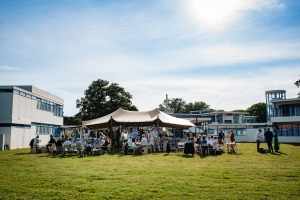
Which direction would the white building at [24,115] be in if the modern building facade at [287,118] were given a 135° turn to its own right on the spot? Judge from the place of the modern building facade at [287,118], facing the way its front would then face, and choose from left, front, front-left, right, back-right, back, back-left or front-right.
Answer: left

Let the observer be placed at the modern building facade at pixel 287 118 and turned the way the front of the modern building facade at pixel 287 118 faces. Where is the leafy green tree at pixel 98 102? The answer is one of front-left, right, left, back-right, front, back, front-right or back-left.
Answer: right

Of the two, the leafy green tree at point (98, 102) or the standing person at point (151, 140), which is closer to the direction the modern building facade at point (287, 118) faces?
the standing person

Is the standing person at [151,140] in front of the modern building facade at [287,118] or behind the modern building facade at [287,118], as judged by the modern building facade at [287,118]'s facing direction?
in front

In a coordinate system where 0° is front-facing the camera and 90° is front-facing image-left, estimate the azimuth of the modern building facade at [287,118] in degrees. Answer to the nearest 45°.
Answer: approximately 0°
